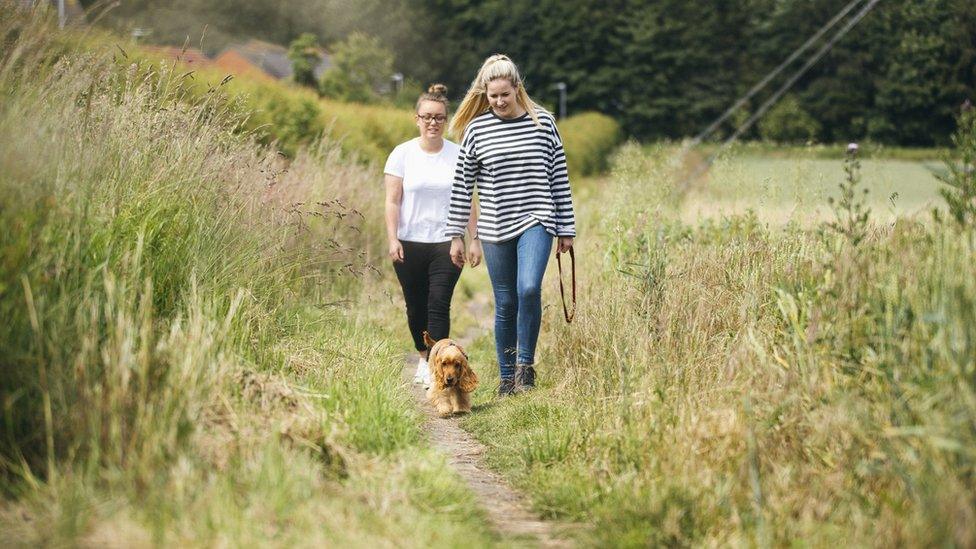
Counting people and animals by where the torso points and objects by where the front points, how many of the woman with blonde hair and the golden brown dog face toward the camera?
2

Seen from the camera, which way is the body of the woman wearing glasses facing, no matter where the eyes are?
toward the camera

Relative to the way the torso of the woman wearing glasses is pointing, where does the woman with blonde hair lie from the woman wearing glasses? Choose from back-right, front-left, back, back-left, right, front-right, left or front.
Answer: front-left

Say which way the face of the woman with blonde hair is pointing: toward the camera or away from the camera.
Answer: toward the camera

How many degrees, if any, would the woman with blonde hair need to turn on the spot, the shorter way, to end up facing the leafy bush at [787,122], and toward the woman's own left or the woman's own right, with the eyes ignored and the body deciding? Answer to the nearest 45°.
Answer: approximately 180°

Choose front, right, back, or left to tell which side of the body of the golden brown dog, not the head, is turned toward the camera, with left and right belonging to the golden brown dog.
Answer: front

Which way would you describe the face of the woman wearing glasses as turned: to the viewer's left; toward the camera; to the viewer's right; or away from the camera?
toward the camera

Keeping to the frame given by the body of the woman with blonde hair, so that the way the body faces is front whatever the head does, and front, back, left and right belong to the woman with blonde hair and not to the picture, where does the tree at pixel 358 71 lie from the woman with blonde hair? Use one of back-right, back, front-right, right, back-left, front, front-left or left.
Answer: back

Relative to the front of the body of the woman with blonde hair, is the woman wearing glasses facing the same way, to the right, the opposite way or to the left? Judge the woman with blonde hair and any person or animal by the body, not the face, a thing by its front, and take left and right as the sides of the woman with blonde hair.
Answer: the same way

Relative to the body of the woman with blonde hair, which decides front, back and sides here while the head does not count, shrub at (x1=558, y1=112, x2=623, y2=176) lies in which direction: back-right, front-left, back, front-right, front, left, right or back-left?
back

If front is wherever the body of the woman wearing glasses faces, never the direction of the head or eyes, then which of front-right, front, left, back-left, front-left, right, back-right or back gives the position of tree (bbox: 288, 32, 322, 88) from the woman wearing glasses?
back

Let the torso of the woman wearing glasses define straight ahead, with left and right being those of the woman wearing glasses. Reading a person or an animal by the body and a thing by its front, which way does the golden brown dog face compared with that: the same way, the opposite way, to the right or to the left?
the same way

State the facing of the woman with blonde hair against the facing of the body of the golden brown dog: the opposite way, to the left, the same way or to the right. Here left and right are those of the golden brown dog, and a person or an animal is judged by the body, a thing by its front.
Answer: the same way

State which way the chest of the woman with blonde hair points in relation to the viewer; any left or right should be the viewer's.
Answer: facing the viewer

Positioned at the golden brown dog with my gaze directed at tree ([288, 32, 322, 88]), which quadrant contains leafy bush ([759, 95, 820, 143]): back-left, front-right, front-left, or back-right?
front-right
